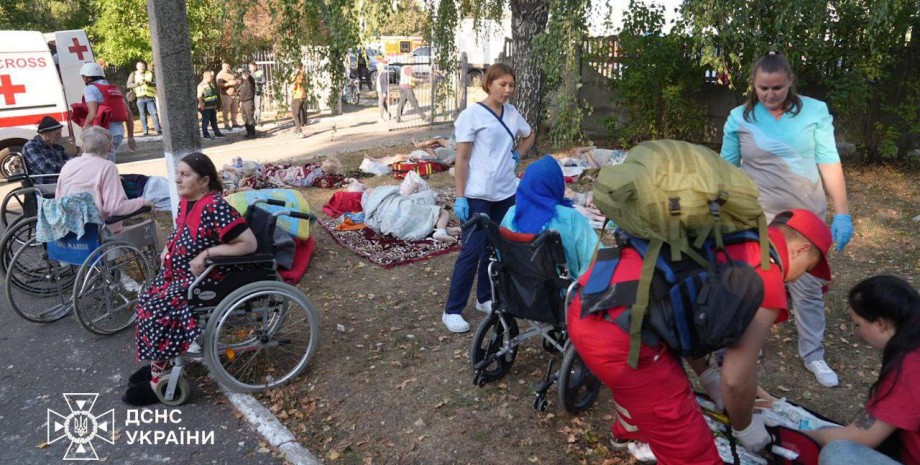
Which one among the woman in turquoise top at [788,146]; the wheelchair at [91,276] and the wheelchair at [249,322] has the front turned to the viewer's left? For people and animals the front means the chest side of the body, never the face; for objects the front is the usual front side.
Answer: the wheelchair at [249,322]

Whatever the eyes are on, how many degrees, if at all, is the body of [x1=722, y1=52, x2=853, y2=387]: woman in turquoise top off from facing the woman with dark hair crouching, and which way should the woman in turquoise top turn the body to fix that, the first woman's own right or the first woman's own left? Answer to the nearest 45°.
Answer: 0° — they already face them

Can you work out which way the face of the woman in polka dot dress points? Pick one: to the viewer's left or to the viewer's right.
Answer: to the viewer's left

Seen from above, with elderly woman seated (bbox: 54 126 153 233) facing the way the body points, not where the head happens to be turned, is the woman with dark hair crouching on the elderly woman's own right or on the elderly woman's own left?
on the elderly woman's own right

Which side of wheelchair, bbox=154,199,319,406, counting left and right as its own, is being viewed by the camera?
left

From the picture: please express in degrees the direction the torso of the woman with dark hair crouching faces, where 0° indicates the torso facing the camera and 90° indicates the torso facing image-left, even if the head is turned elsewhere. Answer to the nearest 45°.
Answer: approximately 90°

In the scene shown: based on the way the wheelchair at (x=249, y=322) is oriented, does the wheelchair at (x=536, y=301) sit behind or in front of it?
behind

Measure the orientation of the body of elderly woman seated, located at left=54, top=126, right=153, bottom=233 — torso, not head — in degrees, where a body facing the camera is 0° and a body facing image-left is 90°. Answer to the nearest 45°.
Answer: approximately 225°
